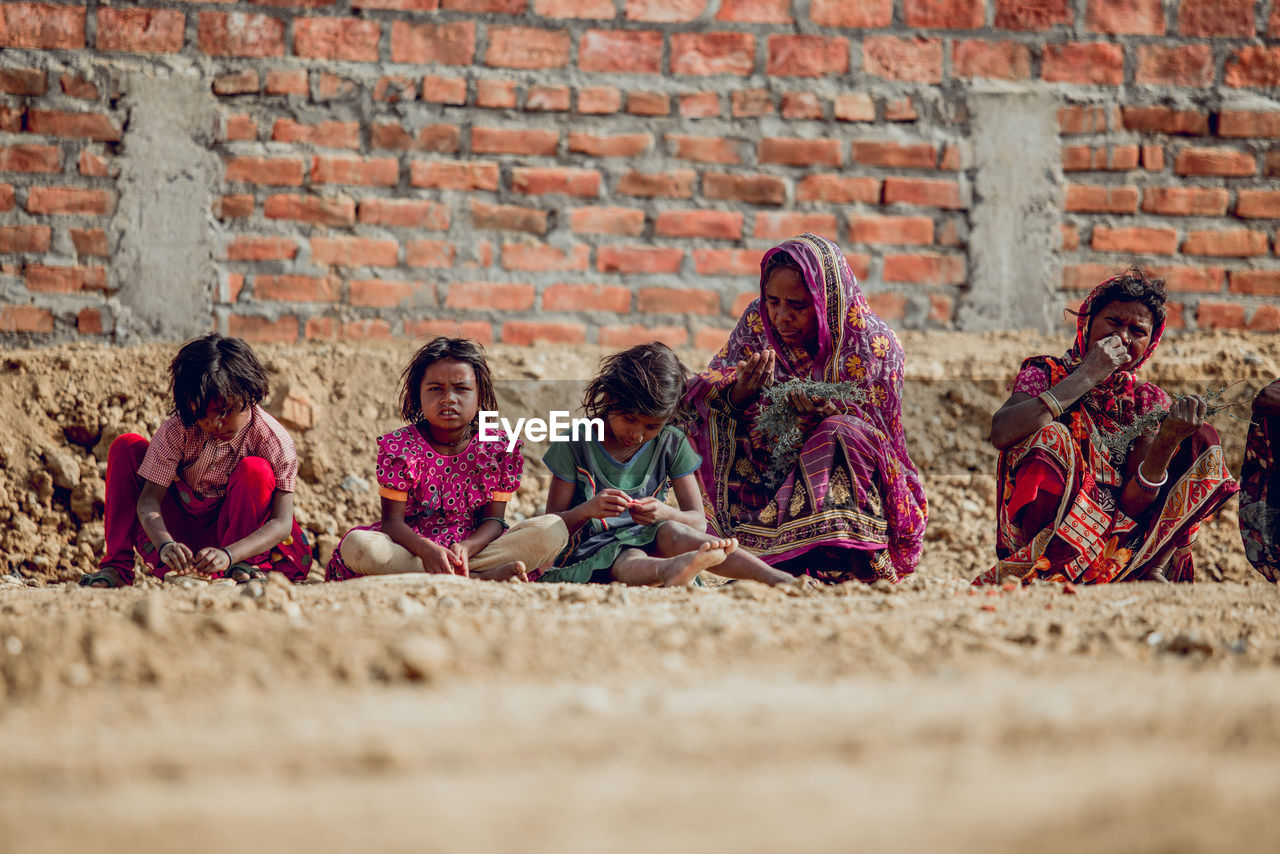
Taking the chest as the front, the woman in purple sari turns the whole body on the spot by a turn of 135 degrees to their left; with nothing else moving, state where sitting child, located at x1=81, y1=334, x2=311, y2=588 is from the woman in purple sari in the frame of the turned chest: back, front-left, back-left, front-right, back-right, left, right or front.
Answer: back

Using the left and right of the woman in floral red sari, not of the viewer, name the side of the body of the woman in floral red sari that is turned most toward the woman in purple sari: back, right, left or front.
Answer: right

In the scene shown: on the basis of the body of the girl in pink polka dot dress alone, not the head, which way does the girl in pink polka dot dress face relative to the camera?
toward the camera

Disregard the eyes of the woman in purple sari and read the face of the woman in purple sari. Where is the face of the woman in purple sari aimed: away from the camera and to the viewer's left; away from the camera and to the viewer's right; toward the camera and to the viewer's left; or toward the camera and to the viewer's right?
toward the camera and to the viewer's left

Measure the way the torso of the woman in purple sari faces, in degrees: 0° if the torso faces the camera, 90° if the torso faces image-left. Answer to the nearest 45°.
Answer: approximately 45°

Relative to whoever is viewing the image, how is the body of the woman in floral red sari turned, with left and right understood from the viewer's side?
facing the viewer

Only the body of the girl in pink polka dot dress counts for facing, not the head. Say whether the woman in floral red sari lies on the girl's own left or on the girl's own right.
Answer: on the girl's own left

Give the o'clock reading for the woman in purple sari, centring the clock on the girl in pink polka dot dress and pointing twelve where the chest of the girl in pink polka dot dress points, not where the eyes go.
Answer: The woman in purple sari is roughly at 9 o'clock from the girl in pink polka dot dress.

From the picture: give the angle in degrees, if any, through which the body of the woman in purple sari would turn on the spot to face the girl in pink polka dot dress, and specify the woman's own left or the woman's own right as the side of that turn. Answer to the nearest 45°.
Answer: approximately 45° to the woman's own right

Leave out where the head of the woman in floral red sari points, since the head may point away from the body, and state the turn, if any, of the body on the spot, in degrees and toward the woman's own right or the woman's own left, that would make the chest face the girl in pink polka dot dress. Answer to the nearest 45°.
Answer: approximately 90° to the woman's own right

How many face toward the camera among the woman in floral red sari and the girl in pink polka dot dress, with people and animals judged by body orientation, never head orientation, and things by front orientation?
2
